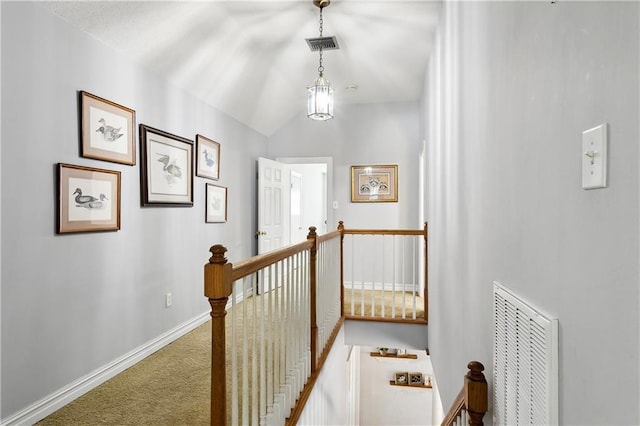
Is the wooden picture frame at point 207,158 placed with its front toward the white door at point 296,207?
no

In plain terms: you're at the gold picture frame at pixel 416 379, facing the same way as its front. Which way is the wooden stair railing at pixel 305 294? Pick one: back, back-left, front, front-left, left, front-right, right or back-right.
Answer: front

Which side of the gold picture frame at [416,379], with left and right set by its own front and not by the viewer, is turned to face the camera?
front

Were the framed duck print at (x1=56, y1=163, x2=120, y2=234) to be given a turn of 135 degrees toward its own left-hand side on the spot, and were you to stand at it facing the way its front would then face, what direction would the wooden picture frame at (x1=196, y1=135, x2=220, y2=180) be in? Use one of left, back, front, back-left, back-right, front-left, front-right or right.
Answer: front-right

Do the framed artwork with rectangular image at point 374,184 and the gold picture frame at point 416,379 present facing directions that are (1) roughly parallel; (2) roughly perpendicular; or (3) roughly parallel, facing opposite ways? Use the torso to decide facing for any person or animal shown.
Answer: roughly parallel

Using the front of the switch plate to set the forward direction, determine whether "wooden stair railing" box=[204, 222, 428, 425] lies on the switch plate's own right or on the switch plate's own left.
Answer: on the switch plate's own right

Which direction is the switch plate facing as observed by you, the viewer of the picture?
facing the viewer and to the left of the viewer

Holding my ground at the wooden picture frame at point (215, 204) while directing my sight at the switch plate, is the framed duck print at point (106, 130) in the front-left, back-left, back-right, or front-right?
front-right

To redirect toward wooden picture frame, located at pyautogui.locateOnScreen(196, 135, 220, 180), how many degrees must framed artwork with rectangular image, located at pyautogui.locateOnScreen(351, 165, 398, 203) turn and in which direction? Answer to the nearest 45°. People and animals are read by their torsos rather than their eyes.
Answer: approximately 45° to its right

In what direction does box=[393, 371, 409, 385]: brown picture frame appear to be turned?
toward the camera

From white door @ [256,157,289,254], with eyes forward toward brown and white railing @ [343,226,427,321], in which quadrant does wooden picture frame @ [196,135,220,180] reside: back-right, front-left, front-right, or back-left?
front-right

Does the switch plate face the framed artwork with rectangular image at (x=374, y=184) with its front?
no

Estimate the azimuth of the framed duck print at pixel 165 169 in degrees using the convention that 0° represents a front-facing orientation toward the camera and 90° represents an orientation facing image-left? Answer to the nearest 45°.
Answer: approximately 315°

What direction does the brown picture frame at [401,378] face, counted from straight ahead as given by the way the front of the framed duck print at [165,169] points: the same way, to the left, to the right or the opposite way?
to the right

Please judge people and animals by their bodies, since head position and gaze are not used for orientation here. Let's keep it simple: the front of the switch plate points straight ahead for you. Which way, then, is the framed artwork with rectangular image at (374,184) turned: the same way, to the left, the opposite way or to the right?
to the left

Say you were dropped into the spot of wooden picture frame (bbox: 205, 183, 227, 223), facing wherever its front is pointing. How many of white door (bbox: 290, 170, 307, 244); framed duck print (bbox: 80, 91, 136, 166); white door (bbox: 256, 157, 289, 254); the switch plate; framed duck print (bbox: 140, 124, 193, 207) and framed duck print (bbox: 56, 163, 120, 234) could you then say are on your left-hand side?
2

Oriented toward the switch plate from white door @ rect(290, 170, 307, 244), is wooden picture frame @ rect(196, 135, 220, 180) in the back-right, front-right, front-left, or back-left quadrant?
front-right
